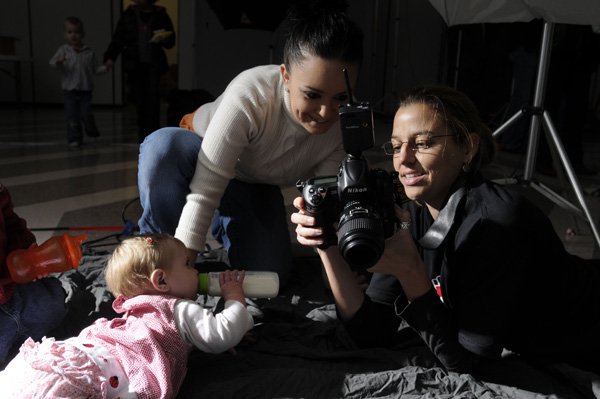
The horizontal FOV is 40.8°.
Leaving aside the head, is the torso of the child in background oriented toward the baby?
yes

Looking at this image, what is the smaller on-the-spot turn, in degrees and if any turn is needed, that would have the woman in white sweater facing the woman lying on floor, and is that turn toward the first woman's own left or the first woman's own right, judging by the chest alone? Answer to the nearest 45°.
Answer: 0° — they already face them

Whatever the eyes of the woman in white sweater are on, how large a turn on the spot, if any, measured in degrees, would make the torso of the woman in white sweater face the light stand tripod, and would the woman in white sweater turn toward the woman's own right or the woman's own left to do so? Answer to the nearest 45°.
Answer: approximately 90° to the woman's own left

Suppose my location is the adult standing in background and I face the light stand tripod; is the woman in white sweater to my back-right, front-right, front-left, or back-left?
front-right

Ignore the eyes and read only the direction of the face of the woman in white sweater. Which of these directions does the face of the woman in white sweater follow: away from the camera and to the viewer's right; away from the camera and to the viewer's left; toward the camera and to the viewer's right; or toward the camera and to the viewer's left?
toward the camera and to the viewer's right

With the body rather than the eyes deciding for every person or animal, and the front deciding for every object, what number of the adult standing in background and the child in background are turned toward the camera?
2

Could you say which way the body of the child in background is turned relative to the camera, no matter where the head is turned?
toward the camera

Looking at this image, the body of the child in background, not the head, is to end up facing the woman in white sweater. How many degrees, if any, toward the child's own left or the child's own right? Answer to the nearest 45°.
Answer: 0° — they already face them

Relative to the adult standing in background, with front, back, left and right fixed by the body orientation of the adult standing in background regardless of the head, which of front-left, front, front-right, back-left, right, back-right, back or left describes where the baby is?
front

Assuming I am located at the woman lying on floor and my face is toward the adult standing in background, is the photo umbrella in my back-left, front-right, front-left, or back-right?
front-right

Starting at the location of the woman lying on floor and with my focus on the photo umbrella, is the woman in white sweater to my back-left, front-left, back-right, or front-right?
front-left

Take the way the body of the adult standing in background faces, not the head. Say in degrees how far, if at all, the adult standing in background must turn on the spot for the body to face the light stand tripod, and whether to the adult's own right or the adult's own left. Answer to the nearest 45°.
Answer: approximately 45° to the adult's own left
